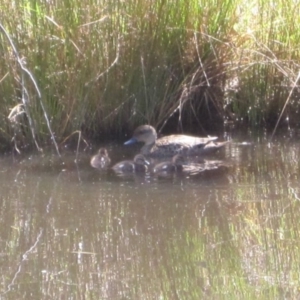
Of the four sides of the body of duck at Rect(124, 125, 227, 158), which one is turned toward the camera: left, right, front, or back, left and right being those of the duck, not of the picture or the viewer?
left

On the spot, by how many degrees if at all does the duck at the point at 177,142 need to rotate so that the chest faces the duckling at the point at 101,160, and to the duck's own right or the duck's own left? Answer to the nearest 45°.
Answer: approximately 45° to the duck's own left
